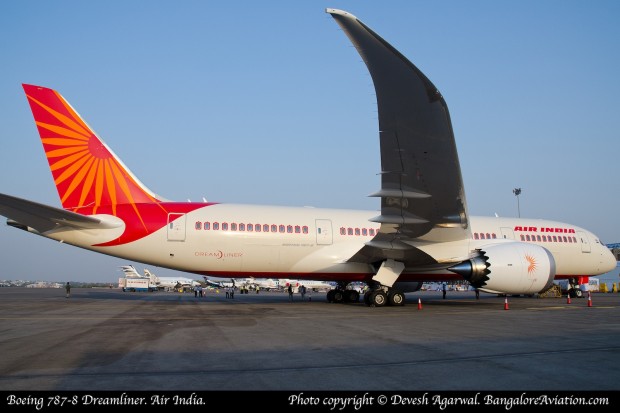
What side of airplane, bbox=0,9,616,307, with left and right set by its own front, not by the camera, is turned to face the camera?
right
